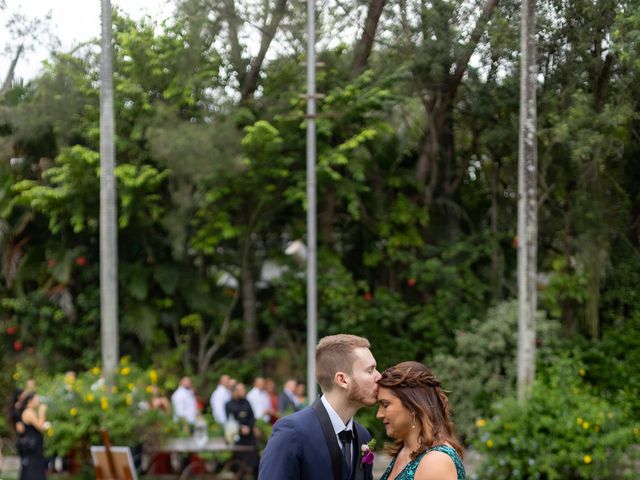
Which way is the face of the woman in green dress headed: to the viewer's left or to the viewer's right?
to the viewer's left

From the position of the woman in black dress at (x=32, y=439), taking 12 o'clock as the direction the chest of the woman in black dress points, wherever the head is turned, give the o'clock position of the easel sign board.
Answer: The easel sign board is roughly at 12 o'clock from the woman in black dress.

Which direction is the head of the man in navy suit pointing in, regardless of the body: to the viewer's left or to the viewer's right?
to the viewer's right

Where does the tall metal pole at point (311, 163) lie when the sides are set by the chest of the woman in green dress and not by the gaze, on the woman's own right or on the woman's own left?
on the woman's own right

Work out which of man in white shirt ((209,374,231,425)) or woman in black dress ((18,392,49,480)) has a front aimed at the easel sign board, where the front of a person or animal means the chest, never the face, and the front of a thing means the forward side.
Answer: the woman in black dress

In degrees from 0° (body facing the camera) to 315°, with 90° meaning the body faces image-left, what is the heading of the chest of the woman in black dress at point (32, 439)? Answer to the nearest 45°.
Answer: approximately 270°
